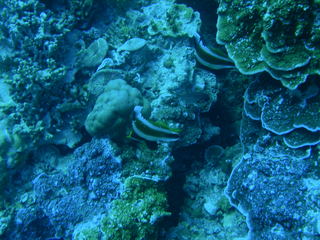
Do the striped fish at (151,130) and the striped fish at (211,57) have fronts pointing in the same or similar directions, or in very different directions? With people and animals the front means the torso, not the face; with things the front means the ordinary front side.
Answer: same or similar directions
